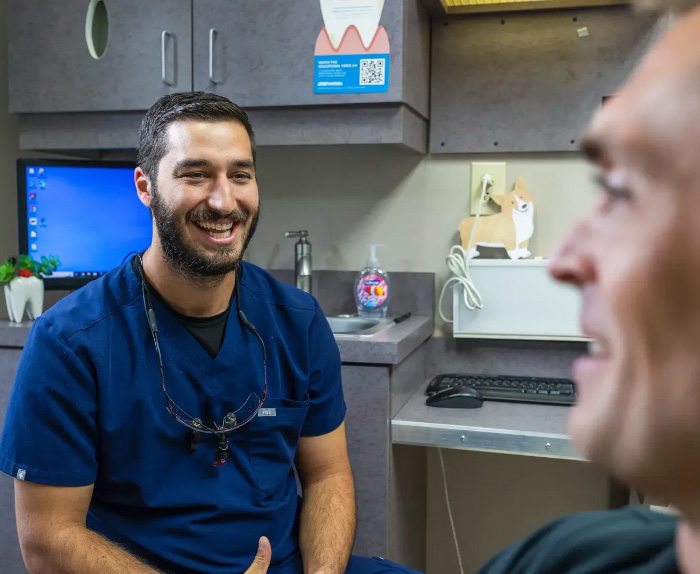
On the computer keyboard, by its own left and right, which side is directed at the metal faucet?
right

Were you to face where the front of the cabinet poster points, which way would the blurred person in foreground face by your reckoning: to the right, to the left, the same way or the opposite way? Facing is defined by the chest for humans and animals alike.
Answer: to the right

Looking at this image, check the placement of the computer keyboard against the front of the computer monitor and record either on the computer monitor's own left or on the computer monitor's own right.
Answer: on the computer monitor's own left

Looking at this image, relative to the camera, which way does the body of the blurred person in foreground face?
to the viewer's left

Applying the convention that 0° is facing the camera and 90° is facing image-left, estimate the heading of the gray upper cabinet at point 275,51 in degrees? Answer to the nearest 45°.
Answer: approximately 0°

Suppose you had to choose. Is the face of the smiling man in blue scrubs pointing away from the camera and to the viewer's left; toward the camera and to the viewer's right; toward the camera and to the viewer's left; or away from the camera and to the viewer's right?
toward the camera and to the viewer's right
